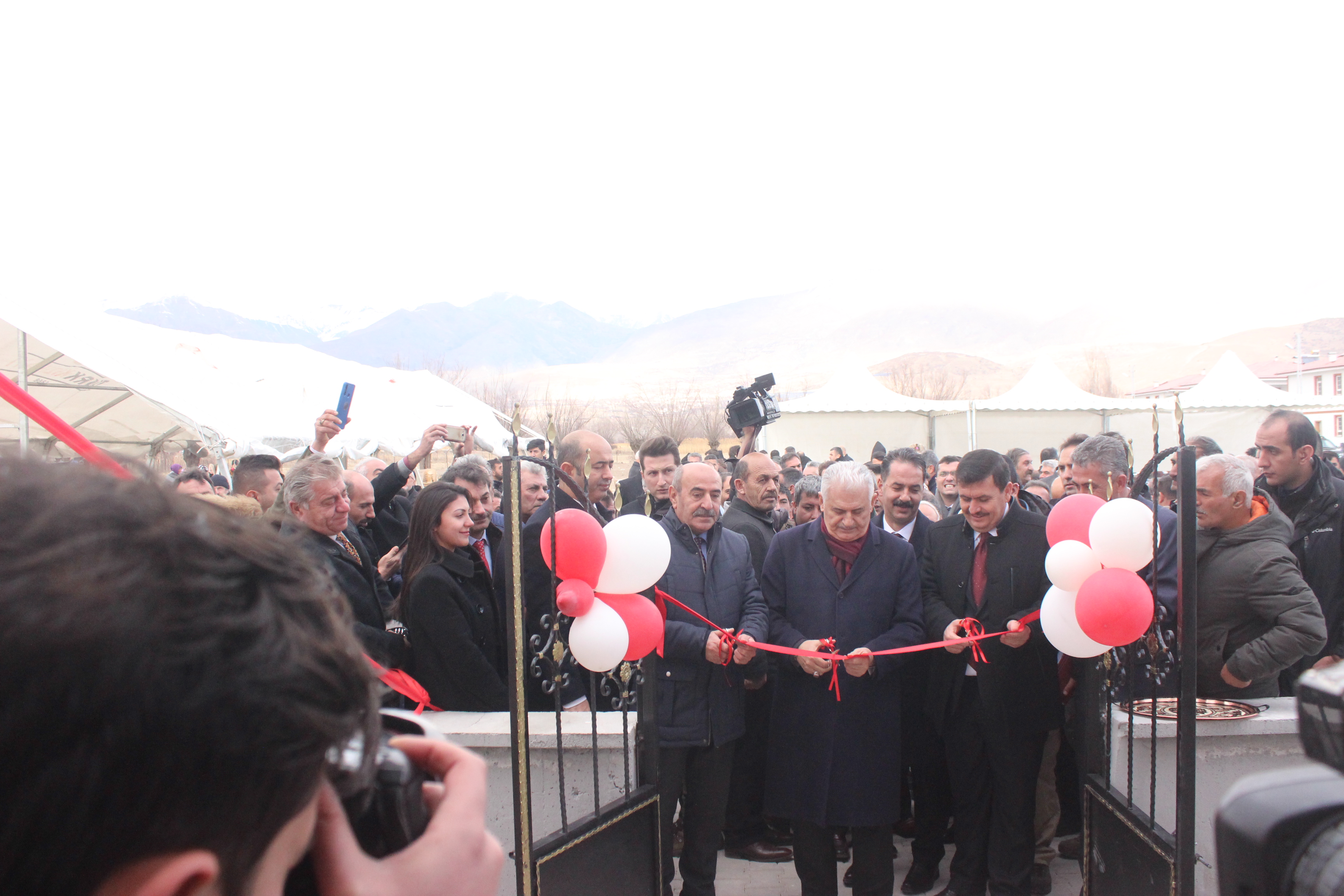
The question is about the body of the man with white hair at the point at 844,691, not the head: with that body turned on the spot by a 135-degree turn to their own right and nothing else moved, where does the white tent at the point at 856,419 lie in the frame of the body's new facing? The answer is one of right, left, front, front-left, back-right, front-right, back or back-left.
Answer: front-right

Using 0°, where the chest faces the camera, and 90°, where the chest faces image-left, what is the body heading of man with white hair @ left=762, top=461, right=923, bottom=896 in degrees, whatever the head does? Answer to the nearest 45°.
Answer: approximately 0°

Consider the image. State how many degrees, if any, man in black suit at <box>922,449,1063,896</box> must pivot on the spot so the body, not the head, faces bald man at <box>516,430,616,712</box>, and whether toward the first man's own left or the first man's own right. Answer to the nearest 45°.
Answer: approximately 90° to the first man's own right

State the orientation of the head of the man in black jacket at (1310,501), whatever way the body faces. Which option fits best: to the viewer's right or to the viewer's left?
to the viewer's left

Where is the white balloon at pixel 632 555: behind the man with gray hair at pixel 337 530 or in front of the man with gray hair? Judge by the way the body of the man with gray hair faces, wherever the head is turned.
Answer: in front

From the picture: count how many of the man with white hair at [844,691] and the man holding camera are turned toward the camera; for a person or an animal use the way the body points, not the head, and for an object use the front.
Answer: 1

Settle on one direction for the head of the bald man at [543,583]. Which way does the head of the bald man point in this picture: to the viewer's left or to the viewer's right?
to the viewer's right

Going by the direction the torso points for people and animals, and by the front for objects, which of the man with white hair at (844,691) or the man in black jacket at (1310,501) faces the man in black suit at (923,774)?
the man in black jacket

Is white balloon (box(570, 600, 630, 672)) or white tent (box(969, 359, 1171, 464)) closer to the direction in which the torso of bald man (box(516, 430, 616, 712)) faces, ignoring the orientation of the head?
the white balloon

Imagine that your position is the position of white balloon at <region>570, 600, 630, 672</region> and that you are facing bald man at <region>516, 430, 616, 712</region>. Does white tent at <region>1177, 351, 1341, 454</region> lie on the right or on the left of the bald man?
right

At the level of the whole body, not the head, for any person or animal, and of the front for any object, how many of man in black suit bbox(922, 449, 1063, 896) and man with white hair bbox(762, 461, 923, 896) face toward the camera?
2

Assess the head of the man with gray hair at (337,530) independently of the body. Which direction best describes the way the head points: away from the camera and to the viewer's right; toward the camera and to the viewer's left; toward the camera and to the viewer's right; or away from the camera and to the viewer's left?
toward the camera and to the viewer's right
